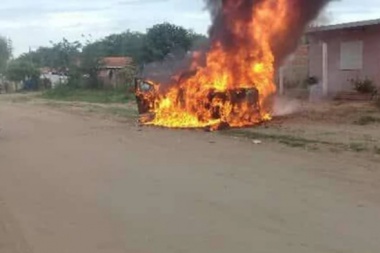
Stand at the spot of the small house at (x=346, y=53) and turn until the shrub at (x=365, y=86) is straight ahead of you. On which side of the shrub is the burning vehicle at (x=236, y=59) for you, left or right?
right
